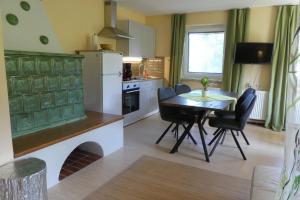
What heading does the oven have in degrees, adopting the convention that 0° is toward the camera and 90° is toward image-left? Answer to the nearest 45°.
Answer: approximately 315°

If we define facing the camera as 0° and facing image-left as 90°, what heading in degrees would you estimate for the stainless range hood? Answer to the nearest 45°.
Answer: approximately 315°

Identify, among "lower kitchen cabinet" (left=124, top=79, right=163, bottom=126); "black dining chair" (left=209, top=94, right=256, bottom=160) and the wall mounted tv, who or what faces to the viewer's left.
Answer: the black dining chair

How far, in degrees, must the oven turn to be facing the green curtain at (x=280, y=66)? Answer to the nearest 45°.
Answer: approximately 45° to its left

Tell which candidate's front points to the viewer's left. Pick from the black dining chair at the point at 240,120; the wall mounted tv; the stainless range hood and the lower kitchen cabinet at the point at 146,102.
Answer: the black dining chair

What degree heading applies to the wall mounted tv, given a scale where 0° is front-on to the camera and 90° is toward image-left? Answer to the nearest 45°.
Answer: approximately 0°
